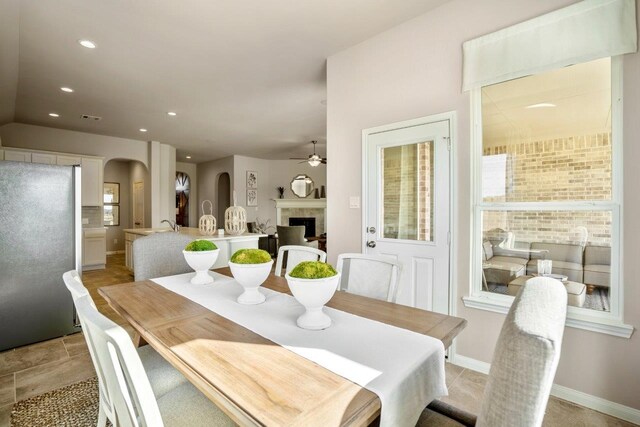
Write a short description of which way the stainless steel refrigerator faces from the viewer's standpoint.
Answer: facing to the right of the viewer

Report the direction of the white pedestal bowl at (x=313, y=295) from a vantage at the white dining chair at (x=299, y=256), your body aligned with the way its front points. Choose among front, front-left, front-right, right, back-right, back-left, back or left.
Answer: front-left

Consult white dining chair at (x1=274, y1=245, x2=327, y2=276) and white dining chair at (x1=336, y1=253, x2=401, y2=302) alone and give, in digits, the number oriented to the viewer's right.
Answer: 0

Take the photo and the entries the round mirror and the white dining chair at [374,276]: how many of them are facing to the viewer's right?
0

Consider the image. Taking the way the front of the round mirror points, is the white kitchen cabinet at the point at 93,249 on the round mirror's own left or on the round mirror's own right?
on the round mirror's own right

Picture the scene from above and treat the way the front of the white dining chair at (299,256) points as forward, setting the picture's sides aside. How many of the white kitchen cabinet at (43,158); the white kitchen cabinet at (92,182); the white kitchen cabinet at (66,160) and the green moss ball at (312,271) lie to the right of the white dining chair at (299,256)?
3

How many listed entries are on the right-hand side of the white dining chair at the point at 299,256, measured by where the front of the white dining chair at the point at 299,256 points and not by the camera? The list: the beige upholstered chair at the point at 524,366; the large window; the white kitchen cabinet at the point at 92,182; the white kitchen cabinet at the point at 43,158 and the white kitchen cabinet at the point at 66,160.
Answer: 3

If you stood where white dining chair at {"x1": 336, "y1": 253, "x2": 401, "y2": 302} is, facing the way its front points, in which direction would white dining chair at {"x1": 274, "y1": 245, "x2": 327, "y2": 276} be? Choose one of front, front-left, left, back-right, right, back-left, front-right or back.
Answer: right

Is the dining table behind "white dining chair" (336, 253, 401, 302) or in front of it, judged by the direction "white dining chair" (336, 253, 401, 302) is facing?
in front

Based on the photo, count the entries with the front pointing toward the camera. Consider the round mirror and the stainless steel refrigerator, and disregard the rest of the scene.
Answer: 1

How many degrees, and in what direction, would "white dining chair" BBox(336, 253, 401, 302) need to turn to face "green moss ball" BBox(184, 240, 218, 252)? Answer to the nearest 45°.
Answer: approximately 45° to its right

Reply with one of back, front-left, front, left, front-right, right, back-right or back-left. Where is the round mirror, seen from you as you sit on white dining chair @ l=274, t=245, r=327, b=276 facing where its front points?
back-right

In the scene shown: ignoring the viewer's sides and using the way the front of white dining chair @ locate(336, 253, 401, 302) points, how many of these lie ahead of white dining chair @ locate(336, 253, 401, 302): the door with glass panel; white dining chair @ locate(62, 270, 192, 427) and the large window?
1
